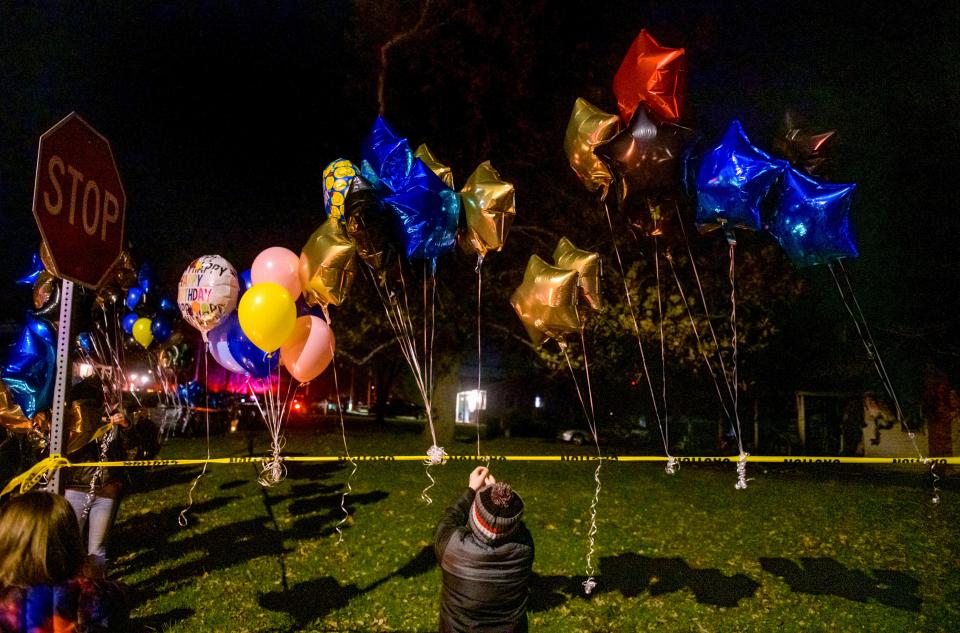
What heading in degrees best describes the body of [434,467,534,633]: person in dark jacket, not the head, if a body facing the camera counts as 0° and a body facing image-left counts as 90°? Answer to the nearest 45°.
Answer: approximately 180°

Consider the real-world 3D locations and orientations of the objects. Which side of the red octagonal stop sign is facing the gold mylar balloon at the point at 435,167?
left

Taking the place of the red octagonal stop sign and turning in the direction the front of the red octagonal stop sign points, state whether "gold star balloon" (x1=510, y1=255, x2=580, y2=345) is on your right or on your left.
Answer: on your left

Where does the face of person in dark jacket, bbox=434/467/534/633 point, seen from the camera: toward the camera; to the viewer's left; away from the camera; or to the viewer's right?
away from the camera

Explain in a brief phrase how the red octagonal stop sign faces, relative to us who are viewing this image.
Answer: facing the viewer and to the right of the viewer

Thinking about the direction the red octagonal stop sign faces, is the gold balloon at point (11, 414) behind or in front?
behind

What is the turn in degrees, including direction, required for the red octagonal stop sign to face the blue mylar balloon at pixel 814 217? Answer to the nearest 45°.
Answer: approximately 45° to its left

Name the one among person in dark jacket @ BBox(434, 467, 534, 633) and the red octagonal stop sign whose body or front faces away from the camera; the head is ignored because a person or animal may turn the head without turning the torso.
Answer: the person in dark jacket

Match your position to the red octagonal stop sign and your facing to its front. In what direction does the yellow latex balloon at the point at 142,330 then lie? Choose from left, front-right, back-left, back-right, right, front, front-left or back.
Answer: back-left

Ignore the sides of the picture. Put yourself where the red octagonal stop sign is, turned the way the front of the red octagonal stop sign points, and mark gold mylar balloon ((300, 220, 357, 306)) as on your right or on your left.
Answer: on your left

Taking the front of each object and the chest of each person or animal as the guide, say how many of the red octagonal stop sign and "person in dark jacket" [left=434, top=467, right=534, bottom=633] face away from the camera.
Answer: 1
